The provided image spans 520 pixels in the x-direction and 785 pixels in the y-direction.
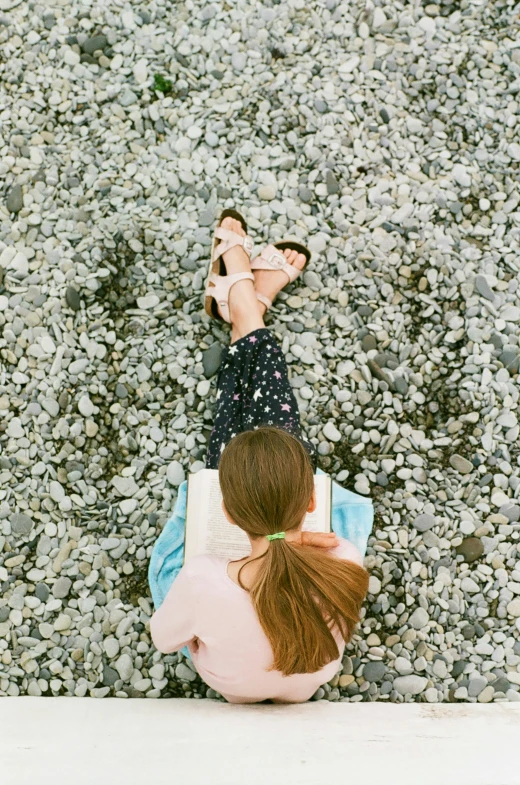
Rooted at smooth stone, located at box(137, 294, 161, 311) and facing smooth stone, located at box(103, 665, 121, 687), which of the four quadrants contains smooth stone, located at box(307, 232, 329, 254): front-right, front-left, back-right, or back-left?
back-left

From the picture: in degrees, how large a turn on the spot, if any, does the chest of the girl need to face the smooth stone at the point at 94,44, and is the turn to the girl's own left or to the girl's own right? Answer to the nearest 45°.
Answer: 0° — they already face it

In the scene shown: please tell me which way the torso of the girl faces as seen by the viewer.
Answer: away from the camera

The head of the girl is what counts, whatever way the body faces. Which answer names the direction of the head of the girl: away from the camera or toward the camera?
away from the camera
